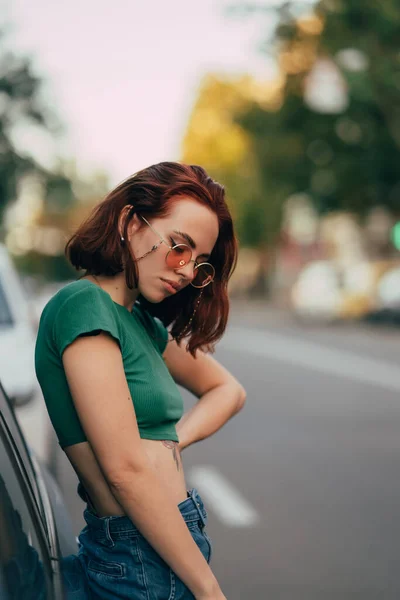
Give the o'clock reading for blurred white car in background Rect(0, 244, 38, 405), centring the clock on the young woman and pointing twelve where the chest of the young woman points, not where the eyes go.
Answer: The blurred white car in background is roughly at 7 o'clock from the young woman.

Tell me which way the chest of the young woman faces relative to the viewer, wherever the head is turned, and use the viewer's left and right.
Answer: facing the viewer and to the right of the viewer
